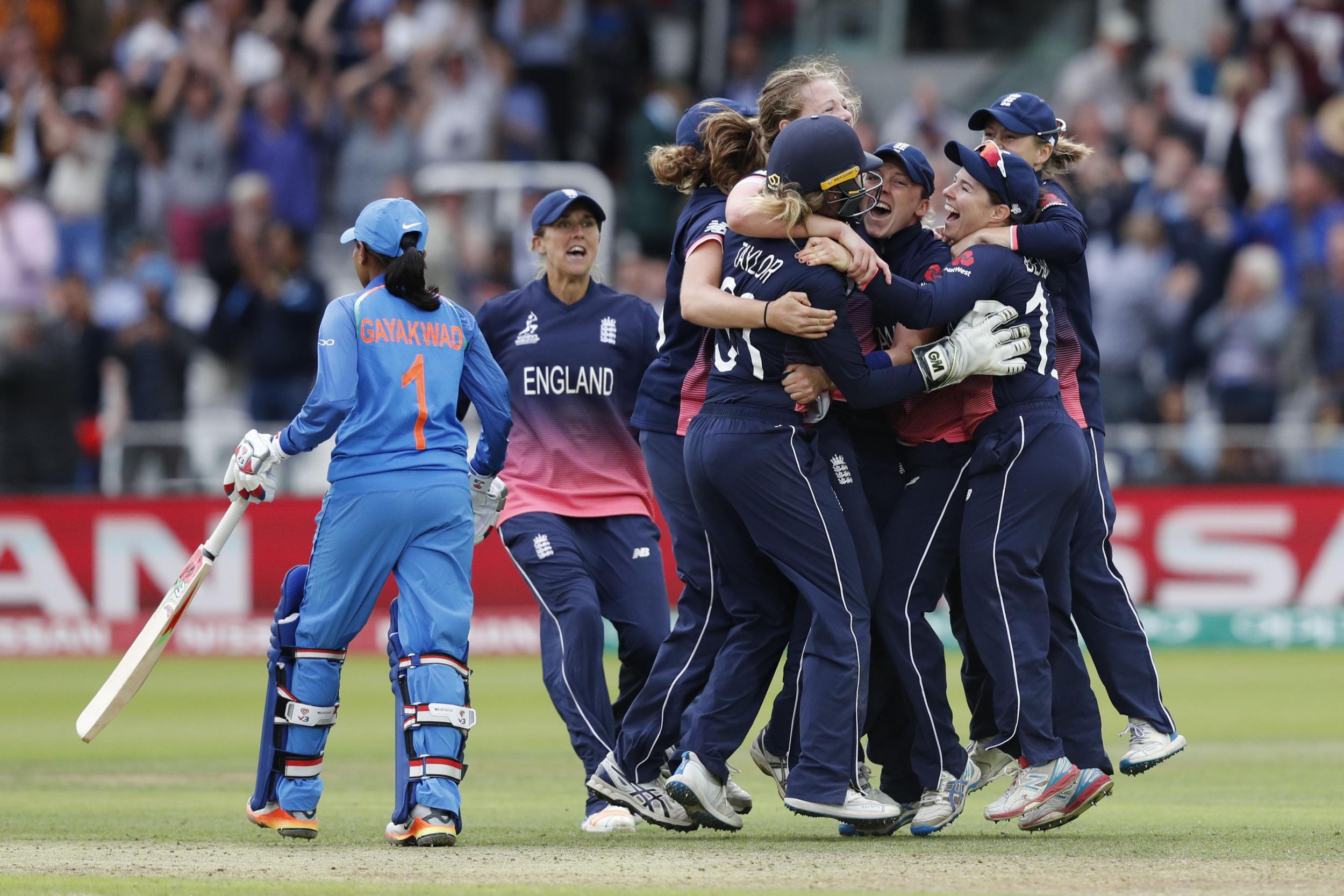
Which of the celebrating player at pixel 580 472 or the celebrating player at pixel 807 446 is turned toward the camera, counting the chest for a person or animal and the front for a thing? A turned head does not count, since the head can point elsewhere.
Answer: the celebrating player at pixel 580 472

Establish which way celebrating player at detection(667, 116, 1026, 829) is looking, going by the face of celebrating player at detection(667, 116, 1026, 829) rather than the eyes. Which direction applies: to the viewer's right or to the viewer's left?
to the viewer's right

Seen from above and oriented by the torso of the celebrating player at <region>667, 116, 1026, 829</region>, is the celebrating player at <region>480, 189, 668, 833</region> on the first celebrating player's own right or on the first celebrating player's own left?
on the first celebrating player's own left

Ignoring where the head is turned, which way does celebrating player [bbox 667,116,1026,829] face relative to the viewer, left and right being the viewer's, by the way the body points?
facing away from the viewer and to the right of the viewer

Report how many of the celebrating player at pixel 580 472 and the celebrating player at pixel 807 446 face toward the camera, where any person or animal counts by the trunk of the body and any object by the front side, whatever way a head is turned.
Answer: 1

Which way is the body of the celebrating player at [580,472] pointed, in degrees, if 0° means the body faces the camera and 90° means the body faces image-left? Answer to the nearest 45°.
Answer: approximately 0°

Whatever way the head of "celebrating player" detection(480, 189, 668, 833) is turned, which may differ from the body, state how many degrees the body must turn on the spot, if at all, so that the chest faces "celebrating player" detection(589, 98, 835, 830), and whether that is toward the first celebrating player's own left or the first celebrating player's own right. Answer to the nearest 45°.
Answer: approximately 45° to the first celebrating player's own left

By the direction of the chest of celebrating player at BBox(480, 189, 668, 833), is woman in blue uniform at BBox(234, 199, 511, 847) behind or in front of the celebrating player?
in front

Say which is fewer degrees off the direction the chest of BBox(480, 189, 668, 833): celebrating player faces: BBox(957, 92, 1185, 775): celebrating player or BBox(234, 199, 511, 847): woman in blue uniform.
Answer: the woman in blue uniform

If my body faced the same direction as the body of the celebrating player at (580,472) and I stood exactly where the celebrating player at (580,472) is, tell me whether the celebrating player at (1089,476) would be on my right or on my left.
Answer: on my left

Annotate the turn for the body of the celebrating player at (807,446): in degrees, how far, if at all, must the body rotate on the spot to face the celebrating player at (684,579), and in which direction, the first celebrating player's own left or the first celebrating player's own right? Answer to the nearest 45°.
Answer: approximately 90° to the first celebrating player's own left

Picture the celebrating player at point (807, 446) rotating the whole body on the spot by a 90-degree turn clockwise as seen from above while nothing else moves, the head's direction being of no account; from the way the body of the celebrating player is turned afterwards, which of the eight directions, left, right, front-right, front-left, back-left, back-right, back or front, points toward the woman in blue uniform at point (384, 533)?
back-right

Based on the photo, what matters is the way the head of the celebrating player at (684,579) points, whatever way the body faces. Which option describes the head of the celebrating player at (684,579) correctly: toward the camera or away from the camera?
away from the camera
